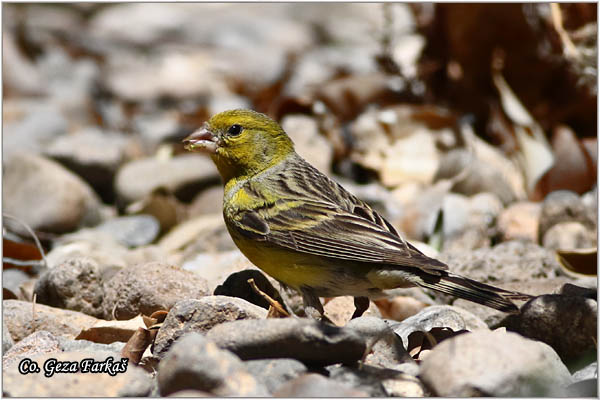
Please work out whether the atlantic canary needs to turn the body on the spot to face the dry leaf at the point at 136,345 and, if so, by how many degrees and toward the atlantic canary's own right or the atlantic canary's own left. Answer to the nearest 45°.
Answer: approximately 45° to the atlantic canary's own left

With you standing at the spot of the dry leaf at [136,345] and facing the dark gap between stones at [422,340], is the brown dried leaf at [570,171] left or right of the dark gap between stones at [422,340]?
left

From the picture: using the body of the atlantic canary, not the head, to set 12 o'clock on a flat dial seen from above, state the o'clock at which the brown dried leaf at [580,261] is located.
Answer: The brown dried leaf is roughly at 5 o'clock from the atlantic canary.

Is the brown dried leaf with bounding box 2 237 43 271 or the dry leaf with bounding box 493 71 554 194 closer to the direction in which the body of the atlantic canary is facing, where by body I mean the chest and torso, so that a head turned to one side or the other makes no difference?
the brown dried leaf

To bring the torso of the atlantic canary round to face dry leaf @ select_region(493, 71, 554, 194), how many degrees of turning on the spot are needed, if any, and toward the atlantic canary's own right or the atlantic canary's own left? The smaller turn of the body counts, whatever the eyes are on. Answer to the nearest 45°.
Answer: approximately 135° to the atlantic canary's own right

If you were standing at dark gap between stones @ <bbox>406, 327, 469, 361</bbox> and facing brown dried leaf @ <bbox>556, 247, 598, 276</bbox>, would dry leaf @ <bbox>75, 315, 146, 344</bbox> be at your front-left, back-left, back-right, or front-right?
back-left

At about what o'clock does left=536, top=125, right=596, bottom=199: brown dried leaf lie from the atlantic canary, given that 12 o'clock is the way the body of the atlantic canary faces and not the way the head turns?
The brown dried leaf is roughly at 4 o'clock from the atlantic canary.

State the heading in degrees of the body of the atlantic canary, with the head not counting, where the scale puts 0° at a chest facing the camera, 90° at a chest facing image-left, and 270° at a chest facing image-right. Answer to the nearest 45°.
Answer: approximately 90°
